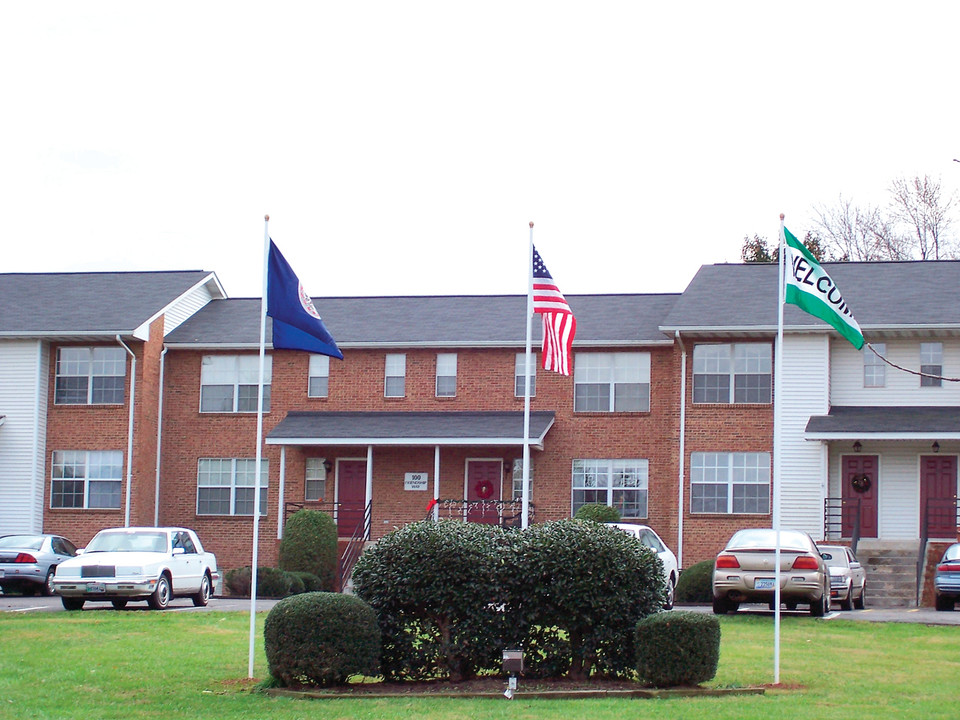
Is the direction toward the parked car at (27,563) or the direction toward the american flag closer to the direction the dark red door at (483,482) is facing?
the american flag

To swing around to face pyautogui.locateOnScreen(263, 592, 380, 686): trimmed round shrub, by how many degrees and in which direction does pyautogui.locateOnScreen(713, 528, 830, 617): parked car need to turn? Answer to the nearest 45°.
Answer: approximately 180°

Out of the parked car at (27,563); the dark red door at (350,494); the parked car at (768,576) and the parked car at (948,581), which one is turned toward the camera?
the dark red door

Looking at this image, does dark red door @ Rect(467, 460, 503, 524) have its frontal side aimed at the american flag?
yes

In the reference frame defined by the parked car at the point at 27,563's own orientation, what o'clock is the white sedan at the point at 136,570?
The white sedan is roughly at 4 o'clock from the parked car.

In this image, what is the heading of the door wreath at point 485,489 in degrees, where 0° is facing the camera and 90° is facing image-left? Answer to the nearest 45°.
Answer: approximately 0°

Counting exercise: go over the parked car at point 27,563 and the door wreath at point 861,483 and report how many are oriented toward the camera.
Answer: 1

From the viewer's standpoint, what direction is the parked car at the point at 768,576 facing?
away from the camera

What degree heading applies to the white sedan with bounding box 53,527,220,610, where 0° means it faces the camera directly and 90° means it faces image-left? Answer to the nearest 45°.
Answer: approximately 45°

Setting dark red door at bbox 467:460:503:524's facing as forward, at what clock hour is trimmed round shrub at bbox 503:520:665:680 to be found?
The trimmed round shrub is roughly at 12 o'clock from the dark red door.

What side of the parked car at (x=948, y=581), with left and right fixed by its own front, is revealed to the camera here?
back

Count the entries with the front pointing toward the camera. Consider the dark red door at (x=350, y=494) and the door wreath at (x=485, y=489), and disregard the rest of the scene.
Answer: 2

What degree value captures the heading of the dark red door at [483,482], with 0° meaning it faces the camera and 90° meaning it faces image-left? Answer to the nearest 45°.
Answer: approximately 0°
